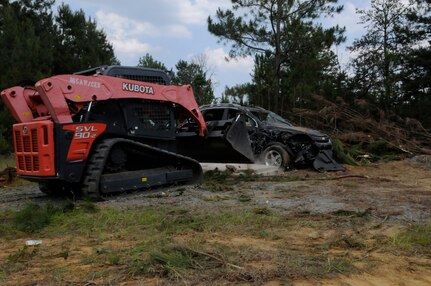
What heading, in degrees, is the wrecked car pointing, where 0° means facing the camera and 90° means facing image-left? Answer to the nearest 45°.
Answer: approximately 315°

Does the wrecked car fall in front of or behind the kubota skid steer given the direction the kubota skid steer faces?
in front

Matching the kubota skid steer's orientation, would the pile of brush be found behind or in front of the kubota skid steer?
in front

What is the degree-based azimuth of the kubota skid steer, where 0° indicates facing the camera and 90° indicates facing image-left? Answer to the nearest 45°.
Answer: approximately 225°

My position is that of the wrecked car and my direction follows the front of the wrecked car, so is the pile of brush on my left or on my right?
on my left

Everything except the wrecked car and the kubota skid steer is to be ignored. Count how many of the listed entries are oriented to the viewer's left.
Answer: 0

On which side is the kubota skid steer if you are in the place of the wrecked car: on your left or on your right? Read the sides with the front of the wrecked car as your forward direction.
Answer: on your right
